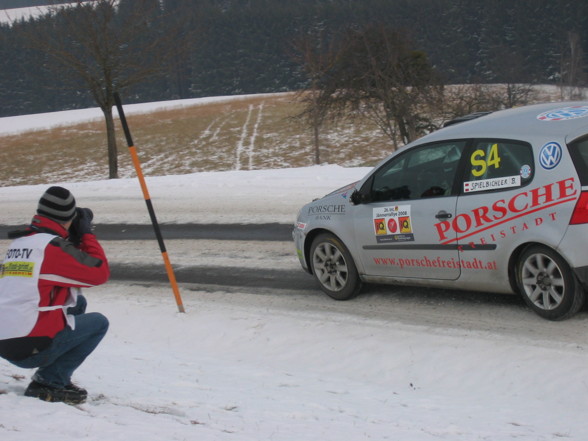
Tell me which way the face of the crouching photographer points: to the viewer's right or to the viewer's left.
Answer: to the viewer's right

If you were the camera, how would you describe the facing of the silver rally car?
facing away from the viewer and to the left of the viewer

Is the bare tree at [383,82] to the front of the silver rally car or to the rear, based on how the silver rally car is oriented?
to the front

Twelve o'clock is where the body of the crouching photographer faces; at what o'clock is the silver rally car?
The silver rally car is roughly at 1 o'clock from the crouching photographer.

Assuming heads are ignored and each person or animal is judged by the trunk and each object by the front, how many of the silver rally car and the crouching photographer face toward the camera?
0

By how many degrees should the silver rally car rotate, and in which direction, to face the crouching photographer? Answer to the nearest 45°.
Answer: approximately 90° to its left

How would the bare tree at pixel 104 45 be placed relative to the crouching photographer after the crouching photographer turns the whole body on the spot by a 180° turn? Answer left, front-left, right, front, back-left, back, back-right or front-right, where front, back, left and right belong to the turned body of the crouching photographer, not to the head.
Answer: back-right

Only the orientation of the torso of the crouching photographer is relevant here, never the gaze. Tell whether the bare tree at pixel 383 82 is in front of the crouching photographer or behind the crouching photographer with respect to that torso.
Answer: in front

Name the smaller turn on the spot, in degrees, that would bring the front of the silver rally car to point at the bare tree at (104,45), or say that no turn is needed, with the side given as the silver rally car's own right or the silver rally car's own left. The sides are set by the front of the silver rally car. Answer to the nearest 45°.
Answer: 0° — it already faces it

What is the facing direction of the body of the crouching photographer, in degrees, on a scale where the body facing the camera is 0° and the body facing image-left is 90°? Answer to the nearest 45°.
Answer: approximately 225°
